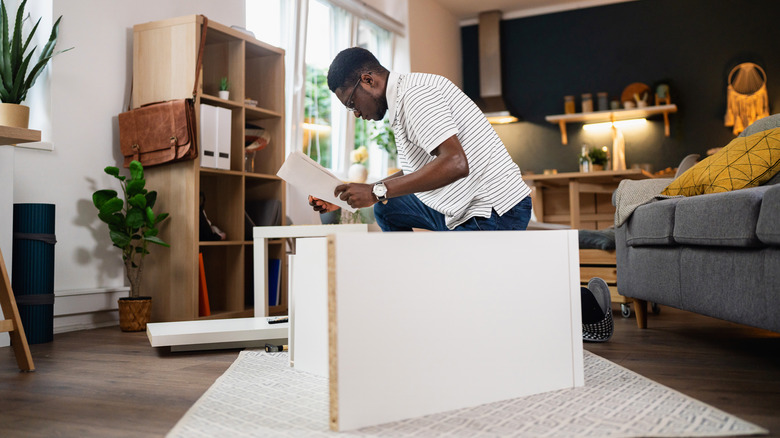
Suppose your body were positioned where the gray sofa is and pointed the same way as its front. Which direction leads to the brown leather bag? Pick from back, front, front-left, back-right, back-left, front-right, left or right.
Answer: front-right

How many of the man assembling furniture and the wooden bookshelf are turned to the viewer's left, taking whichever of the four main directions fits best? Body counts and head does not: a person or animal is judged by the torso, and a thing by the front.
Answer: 1

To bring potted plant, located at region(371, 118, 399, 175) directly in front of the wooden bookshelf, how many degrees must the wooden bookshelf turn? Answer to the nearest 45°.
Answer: approximately 90° to its left

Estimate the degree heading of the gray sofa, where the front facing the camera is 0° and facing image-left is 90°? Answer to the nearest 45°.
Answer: approximately 45°

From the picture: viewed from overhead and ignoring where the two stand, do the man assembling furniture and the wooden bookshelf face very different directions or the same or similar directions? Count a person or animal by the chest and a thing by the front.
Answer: very different directions

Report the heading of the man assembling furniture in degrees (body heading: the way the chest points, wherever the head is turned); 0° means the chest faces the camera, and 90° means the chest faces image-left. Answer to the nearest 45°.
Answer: approximately 90°

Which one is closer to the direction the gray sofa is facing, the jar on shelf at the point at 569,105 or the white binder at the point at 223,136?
the white binder
